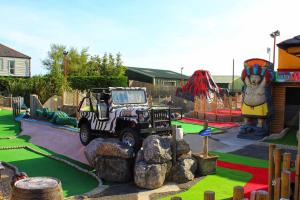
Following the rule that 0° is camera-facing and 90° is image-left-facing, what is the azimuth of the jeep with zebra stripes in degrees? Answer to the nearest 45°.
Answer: approximately 315°

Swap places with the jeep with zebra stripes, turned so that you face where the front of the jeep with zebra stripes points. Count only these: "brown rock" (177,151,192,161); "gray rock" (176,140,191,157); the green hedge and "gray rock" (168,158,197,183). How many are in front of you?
3

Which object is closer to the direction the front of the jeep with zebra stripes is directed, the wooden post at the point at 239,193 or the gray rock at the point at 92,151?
the wooden post

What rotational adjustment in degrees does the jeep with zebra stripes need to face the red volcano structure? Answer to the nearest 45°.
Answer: approximately 135° to its left

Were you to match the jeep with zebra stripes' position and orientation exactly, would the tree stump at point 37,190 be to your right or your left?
on your right

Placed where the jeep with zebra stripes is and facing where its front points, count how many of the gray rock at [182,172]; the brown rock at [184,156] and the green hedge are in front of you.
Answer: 2

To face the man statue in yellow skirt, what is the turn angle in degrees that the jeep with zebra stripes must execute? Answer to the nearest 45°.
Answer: approximately 90° to its left

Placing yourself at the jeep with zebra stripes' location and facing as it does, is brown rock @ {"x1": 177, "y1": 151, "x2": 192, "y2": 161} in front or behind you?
in front

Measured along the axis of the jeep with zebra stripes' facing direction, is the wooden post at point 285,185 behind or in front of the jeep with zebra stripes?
in front

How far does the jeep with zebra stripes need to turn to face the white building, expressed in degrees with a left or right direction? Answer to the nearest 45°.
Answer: approximately 180°

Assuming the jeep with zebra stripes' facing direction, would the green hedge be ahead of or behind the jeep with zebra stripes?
behind

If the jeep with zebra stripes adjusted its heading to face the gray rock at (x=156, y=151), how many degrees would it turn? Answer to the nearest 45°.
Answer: approximately 45° to its right

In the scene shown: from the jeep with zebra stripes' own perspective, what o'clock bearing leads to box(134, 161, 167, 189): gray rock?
The gray rock is roughly at 1 o'clock from the jeep with zebra stripes.
